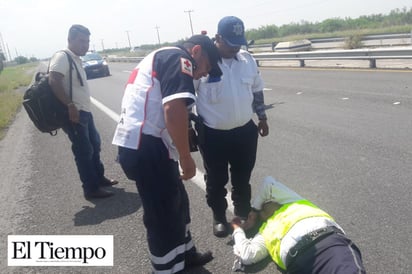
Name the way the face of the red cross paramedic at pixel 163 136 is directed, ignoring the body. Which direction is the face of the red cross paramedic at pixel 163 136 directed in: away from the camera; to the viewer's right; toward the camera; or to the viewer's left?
to the viewer's right

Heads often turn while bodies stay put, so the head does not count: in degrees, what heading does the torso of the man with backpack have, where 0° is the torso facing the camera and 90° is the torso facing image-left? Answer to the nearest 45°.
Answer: approximately 315°

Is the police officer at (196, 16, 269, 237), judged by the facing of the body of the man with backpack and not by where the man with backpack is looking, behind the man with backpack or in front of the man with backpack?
in front

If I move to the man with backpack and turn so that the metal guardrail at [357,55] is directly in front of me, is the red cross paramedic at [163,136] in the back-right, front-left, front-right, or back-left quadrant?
back-right

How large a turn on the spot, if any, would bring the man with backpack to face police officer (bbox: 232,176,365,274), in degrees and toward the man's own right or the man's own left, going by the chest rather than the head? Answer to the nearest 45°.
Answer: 0° — they already face them

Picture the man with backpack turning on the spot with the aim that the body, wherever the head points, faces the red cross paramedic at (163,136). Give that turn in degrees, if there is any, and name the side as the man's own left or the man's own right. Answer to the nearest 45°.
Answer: approximately 45° to the man's own right

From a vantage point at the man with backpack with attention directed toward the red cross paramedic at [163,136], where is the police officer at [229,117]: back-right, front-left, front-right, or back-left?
front-left

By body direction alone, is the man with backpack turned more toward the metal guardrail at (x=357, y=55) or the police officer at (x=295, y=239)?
the police officer

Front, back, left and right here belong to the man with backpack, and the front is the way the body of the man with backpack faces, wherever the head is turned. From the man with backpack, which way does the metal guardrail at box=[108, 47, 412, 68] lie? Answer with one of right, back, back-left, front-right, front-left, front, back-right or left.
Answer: left
